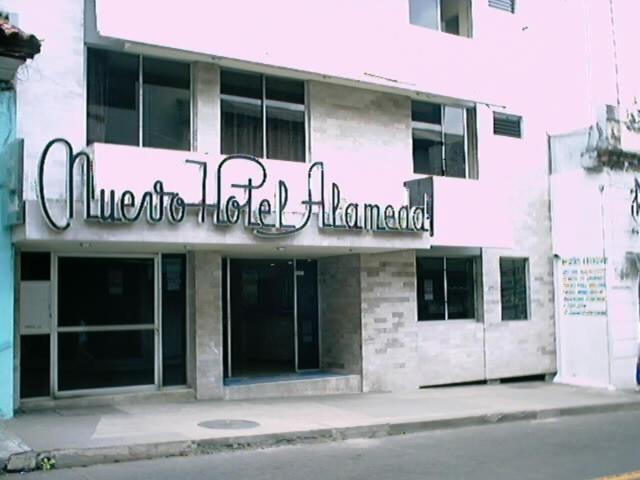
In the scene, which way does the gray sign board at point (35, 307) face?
toward the camera

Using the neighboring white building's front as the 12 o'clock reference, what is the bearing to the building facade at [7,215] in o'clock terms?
The building facade is roughly at 3 o'clock from the neighboring white building.

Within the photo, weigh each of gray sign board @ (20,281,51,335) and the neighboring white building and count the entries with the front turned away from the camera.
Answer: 0

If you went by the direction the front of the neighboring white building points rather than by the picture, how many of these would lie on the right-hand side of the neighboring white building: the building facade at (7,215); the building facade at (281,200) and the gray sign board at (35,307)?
3

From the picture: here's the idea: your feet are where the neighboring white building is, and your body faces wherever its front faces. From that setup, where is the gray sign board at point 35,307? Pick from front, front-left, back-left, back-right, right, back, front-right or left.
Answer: right

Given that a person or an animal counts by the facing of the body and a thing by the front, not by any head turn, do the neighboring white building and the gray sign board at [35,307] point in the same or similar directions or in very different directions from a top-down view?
same or similar directions

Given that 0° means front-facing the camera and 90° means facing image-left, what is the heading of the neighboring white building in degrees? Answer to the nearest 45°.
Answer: approximately 315°

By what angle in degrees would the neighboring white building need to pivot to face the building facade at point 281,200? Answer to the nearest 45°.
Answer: approximately 90° to its right

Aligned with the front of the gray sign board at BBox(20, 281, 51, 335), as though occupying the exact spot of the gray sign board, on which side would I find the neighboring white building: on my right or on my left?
on my left
